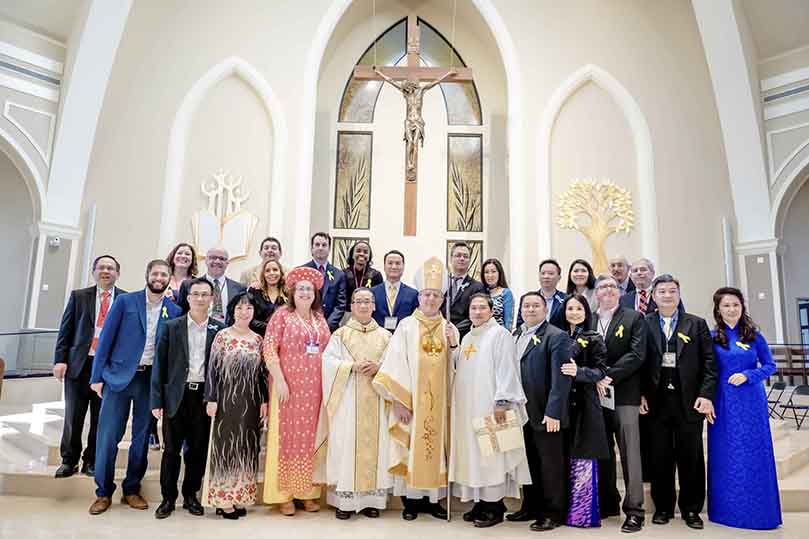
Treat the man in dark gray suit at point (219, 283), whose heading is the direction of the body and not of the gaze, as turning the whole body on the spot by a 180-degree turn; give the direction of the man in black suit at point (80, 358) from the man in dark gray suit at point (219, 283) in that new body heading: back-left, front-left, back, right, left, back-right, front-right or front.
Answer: left

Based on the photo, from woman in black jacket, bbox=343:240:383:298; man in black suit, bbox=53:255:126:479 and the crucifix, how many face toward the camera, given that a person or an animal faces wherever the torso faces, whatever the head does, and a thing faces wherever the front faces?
3

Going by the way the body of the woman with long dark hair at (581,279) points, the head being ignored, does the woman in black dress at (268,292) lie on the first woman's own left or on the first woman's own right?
on the first woman's own right

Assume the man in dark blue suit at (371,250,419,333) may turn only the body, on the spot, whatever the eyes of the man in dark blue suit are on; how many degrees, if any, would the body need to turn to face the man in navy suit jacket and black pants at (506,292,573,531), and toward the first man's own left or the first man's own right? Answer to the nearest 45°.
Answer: approximately 45° to the first man's own left

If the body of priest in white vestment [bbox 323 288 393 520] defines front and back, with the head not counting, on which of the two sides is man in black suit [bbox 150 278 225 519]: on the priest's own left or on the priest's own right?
on the priest's own right

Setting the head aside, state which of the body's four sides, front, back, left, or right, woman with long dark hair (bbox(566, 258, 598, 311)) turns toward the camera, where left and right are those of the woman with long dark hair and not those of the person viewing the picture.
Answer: front

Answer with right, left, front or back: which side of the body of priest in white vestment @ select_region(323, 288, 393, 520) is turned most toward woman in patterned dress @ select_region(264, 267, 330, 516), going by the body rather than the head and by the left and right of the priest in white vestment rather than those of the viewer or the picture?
right

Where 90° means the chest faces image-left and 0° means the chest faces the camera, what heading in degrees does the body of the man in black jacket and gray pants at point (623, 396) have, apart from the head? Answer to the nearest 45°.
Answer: approximately 45°

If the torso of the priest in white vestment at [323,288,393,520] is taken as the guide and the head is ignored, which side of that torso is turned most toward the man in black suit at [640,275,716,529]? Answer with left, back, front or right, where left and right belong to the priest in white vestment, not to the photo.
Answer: left

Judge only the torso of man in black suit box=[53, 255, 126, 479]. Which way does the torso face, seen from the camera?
toward the camera

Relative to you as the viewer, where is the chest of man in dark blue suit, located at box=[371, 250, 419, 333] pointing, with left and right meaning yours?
facing the viewer
